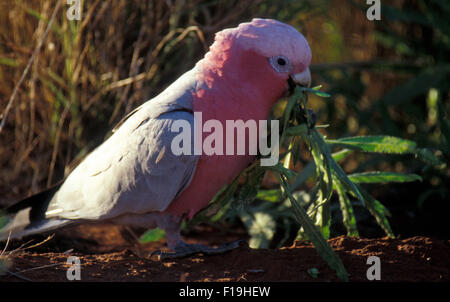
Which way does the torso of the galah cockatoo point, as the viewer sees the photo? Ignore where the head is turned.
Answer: to the viewer's right
